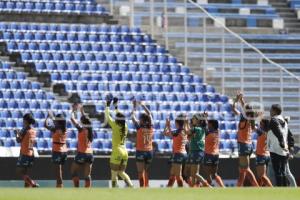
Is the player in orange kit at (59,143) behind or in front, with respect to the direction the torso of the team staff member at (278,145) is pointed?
in front

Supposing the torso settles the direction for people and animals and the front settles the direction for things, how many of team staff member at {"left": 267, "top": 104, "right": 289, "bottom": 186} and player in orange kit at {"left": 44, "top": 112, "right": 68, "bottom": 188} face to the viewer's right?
0

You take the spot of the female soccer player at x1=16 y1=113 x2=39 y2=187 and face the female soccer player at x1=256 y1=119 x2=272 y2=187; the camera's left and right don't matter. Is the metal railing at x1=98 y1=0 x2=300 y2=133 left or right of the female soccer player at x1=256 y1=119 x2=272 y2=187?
left

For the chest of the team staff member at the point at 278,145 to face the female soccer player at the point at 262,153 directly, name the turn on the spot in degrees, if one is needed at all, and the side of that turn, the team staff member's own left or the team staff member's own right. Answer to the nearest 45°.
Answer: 0° — they already face them

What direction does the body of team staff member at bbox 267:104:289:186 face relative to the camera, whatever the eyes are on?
to the viewer's left
